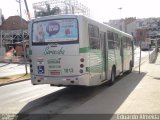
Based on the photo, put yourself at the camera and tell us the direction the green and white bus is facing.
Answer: facing away from the viewer and to the right of the viewer
